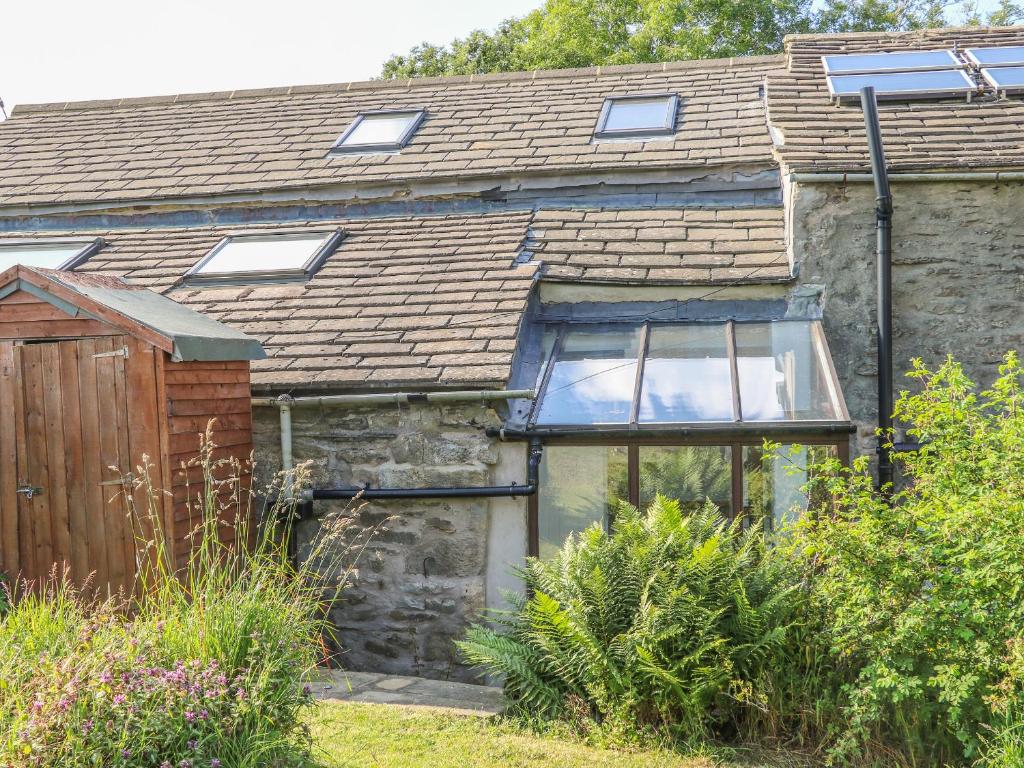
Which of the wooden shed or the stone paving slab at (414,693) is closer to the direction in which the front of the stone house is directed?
the stone paving slab

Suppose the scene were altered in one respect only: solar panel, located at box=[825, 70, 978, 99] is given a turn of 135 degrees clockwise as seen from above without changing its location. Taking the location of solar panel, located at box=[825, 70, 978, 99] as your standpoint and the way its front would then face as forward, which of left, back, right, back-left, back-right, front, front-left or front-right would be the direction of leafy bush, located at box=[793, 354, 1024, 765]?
back-left

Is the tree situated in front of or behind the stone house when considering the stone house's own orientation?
behind

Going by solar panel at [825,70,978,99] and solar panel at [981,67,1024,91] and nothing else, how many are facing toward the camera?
2

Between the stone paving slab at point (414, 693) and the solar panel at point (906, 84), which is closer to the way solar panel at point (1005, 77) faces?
the stone paving slab

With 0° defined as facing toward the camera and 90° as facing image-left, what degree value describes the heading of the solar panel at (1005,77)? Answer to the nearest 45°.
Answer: approximately 0°

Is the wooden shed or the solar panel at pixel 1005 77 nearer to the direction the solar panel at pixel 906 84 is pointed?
the wooden shed

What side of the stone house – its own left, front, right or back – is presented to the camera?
front

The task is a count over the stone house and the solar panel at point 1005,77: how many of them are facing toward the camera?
2

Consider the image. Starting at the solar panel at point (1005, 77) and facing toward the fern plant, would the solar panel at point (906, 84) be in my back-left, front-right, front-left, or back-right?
front-right

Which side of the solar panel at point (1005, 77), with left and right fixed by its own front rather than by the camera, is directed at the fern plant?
front

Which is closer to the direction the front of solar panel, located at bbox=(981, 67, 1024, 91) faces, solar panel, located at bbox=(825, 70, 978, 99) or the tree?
the solar panel

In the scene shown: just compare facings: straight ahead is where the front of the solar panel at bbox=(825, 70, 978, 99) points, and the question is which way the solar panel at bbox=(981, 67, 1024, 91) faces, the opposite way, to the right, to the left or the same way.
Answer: the same way

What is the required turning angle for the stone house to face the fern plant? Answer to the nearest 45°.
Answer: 0° — it already faces it

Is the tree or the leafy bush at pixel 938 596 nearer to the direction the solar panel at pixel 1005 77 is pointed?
the leafy bush
